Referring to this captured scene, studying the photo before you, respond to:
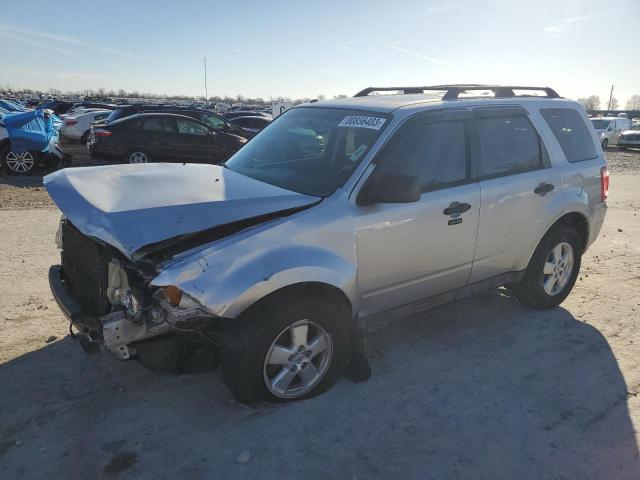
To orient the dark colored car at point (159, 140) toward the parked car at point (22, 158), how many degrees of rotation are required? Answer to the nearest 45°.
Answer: approximately 180°

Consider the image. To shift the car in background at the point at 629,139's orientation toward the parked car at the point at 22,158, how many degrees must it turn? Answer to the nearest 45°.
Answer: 0° — it already faces it

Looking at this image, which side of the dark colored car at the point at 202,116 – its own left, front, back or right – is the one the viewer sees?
right

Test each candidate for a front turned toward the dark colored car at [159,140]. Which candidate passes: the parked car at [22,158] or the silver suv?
the parked car

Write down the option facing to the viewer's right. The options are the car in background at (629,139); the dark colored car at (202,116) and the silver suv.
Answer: the dark colored car

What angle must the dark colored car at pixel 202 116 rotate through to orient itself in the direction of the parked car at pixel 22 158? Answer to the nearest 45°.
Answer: approximately 135° to its right

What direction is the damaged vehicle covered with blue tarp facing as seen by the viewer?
to the viewer's right

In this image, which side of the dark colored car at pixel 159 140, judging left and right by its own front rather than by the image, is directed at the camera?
right
